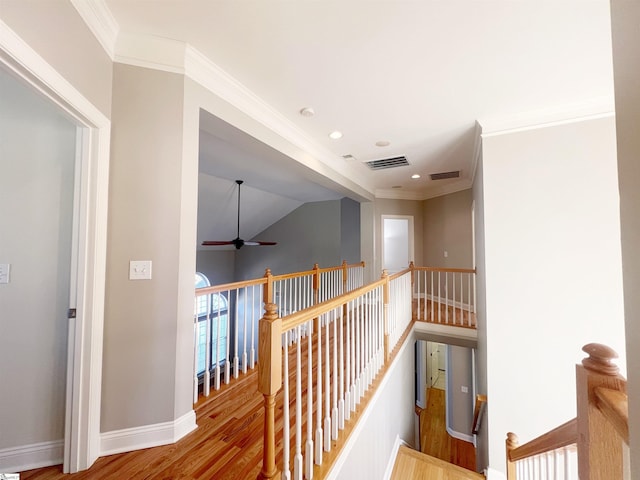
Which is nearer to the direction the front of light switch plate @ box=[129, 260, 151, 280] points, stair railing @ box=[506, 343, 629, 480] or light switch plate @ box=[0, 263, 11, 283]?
the stair railing

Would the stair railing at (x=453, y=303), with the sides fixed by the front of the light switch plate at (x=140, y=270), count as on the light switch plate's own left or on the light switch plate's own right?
on the light switch plate's own left

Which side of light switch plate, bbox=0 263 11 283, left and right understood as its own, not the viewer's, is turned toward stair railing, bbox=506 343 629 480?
front

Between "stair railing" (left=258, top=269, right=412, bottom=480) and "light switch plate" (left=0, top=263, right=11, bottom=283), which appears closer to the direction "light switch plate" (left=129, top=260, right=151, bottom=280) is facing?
the stair railing

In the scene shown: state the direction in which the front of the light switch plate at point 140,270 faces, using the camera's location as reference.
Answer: facing the viewer

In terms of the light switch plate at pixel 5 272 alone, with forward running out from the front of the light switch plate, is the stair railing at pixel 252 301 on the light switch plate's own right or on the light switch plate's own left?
on the light switch plate's own left

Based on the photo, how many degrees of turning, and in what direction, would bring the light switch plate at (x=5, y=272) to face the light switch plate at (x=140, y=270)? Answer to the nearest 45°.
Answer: approximately 45° to its left

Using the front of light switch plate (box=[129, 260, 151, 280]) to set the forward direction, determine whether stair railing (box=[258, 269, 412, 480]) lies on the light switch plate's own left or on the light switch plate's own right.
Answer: on the light switch plate's own left

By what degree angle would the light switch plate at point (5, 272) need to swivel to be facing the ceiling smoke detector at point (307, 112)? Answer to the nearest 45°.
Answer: approximately 90° to its left
